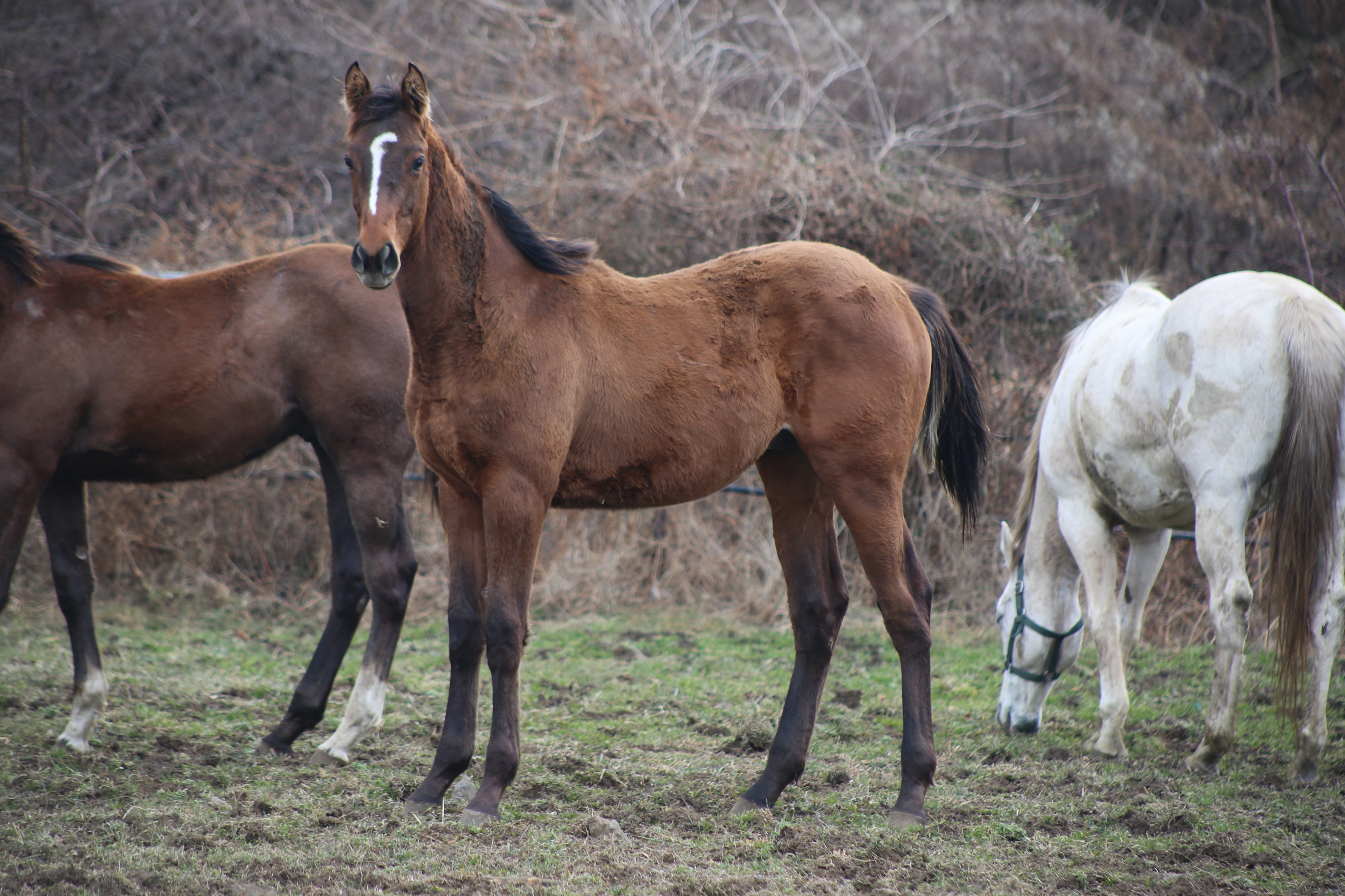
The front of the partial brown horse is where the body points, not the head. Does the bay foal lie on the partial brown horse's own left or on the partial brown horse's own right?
on the partial brown horse's own left

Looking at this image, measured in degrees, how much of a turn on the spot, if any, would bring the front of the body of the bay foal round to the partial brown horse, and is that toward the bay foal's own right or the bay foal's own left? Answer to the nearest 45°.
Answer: approximately 45° to the bay foal's own right

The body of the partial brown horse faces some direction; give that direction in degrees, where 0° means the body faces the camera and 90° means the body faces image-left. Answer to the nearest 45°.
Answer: approximately 90°

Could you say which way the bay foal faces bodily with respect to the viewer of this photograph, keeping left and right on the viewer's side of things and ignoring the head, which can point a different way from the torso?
facing to the left of the viewer

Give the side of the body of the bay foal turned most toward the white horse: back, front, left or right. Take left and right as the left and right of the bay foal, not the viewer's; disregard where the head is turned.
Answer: back

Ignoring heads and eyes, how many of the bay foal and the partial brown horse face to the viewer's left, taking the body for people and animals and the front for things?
2

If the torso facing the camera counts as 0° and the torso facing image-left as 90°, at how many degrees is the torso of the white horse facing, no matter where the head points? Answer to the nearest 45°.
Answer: approximately 135°

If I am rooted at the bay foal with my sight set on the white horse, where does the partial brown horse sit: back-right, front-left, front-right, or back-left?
back-left
